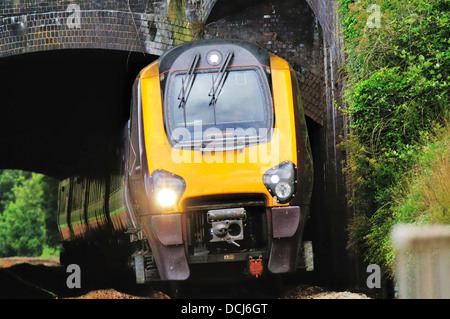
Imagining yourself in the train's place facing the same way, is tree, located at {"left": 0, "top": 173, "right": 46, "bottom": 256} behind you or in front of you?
behind

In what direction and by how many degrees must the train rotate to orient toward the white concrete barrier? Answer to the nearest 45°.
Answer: approximately 45° to its left

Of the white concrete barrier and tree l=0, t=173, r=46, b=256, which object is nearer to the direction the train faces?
the white concrete barrier

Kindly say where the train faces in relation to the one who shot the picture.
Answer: facing the viewer
